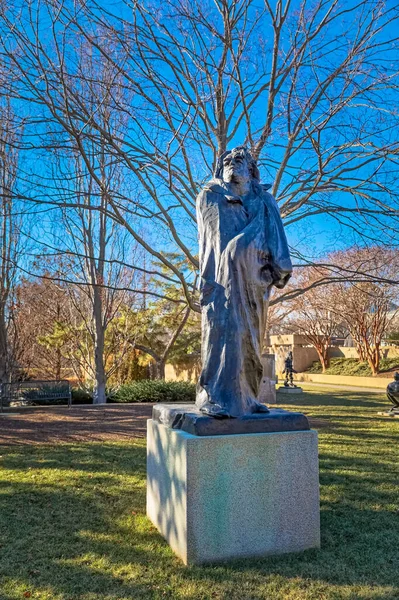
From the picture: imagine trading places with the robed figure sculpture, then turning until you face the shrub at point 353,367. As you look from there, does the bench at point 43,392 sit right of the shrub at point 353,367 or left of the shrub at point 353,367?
left

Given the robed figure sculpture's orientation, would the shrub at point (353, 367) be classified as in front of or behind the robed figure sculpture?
behind

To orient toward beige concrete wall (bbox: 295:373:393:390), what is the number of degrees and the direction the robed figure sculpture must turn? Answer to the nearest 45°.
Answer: approximately 180°

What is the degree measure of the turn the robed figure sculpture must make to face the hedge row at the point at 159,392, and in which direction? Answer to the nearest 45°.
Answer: approximately 180°

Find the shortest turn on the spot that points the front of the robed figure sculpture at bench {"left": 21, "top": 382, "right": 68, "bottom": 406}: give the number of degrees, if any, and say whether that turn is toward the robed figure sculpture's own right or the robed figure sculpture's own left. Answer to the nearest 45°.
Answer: approximately 135° to the robed figure sculpture's own right

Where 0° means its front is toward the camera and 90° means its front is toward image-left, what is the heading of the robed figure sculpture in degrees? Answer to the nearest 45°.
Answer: approximately 0°
